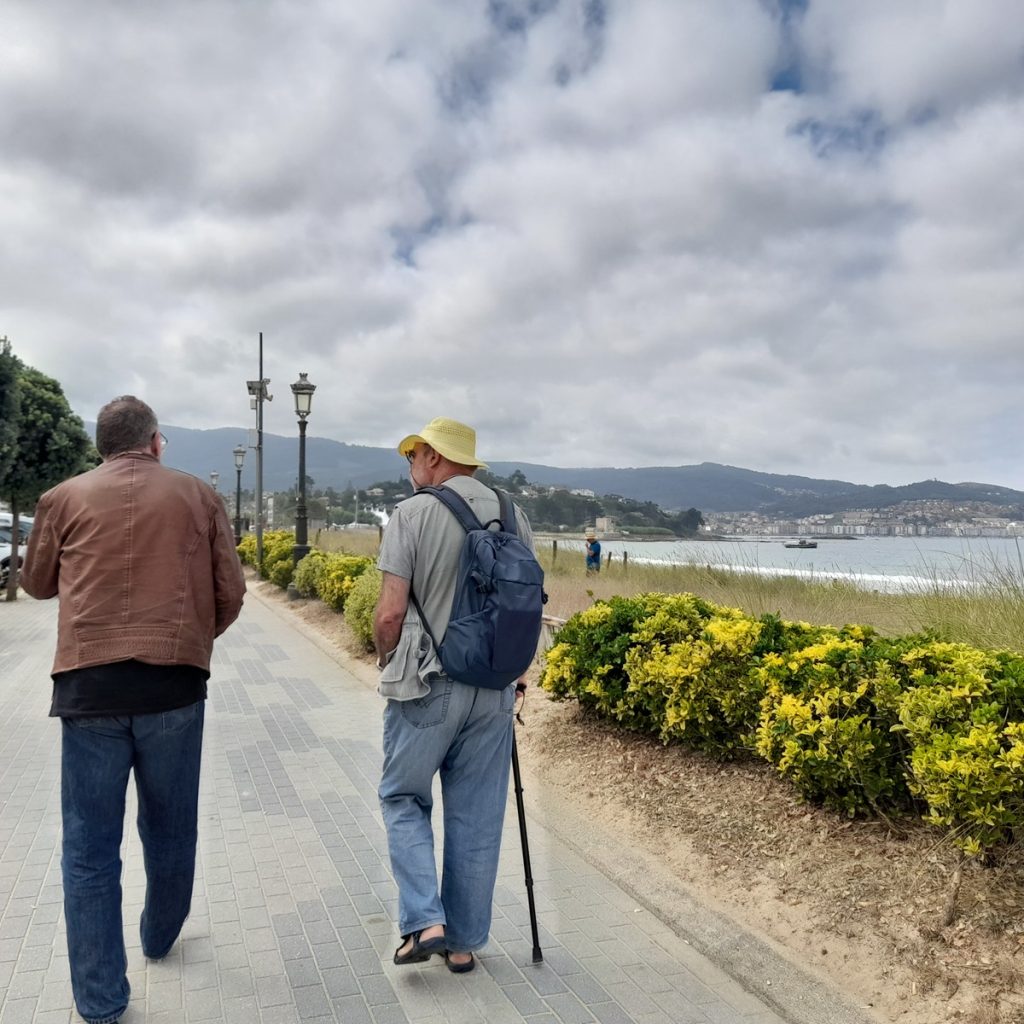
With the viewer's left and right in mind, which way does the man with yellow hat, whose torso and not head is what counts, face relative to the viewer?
facing away from the viewer and to the left of the viewer

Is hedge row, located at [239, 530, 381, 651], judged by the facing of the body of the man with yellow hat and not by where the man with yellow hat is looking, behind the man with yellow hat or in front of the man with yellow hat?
in front

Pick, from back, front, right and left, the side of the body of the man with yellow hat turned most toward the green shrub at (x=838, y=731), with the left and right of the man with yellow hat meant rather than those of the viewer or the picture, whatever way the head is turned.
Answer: right

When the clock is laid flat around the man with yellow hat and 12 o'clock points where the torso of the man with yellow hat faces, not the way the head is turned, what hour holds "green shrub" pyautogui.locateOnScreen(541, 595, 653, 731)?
The green shrub is roughly at 2 o'clock from the man with yellow hat.

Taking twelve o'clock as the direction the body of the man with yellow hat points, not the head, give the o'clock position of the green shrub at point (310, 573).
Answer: The green shrub is roughly at 1 o'clock from the man with yellow hat.

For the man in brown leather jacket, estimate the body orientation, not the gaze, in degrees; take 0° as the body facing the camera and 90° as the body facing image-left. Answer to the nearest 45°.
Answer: approximately 180°

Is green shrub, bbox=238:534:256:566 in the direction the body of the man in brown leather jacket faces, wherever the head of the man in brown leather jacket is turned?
yes

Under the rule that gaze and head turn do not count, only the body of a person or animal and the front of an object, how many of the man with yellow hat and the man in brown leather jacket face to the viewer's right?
0

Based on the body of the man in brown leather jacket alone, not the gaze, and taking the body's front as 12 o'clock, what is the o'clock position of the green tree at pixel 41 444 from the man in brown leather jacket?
The green tree is roughly at 12 o'clock from the man in brown leather jacket.

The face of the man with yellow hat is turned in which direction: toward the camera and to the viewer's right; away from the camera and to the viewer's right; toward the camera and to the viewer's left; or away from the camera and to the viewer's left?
away from the camera and to the viewer's left

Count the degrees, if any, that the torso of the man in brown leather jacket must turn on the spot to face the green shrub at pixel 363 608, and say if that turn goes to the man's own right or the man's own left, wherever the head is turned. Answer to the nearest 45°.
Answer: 0° — they already face it

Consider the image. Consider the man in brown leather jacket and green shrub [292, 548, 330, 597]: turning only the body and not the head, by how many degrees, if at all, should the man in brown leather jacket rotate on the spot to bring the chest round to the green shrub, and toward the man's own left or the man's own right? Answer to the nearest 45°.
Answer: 0° — they already face it

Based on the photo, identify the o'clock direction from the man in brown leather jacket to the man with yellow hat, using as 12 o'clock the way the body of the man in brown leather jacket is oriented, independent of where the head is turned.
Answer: The man with yellow hat is roughly at 3 o'clock from the man in brown leather jacket.
